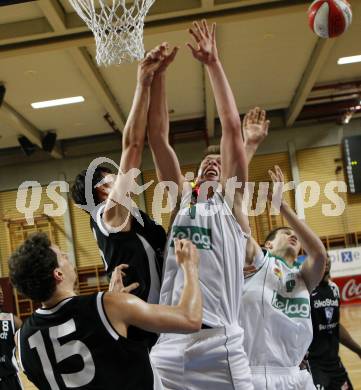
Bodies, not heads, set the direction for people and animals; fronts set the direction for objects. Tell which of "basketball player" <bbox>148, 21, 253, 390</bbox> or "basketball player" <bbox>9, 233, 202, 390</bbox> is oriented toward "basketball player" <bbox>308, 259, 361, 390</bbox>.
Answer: "basketball player" <bbox>9, 233, 202, 390</bbox>

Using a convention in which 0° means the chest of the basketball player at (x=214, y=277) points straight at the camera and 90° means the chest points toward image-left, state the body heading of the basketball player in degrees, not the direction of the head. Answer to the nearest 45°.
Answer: approximately 45°

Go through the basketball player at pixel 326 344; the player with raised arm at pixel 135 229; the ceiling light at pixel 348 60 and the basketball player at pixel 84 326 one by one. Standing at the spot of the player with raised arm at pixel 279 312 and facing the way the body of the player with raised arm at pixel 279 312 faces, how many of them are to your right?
2

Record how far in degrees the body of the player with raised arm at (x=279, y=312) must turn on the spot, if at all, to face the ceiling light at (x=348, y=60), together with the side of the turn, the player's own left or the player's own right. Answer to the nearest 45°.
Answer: approximately 135° to the player's own left

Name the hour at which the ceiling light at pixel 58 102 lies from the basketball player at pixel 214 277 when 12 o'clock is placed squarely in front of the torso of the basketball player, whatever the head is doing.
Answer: The ceiling light is roughly at 4 o'clock from the basketball player.

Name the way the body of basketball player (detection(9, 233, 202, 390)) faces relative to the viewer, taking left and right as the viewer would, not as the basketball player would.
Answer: facing away from the viewer and to the right of the viewer

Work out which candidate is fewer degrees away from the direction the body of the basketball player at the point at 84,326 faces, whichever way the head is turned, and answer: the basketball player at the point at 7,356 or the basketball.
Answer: the basketball
